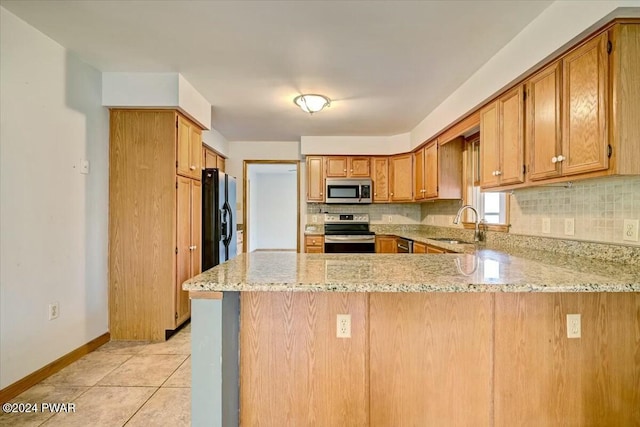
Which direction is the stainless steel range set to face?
toward the camera

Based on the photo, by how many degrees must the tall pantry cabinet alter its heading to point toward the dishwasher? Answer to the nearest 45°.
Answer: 0° — it already faces it

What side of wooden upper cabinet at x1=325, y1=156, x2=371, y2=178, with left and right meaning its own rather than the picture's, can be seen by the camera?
front

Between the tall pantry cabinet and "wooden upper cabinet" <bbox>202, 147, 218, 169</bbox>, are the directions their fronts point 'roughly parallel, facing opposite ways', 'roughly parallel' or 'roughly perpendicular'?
roughly parallel

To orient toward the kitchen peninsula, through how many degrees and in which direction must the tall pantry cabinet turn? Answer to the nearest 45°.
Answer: approximately 45° to its right

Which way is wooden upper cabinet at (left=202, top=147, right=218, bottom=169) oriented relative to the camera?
to the viewer's right

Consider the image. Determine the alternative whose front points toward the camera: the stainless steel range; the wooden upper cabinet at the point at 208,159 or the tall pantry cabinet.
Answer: the stainless steel range

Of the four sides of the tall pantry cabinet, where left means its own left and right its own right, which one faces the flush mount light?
front

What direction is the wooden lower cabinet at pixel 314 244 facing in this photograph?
toward the camera

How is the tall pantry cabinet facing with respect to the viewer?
to the viewer's right

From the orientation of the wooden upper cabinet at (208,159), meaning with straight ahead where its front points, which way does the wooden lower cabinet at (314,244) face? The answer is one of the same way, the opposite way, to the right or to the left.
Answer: to the right

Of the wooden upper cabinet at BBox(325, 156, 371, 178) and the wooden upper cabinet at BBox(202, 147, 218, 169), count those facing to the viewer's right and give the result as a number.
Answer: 1

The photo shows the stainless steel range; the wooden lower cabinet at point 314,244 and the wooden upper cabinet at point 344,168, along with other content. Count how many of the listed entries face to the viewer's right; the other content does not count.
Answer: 0

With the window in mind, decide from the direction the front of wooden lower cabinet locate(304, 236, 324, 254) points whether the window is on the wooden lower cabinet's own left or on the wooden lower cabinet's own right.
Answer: on the wooden lower cabinet's own left

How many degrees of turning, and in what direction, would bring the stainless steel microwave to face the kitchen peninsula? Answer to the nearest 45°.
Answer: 0° — it already faces it
